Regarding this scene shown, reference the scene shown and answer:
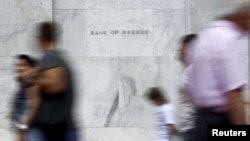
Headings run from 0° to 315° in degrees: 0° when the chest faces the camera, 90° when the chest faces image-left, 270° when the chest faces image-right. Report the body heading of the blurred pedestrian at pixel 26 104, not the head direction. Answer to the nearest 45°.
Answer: approximately 90°

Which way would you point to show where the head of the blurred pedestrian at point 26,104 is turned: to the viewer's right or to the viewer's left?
to the viewer's left
